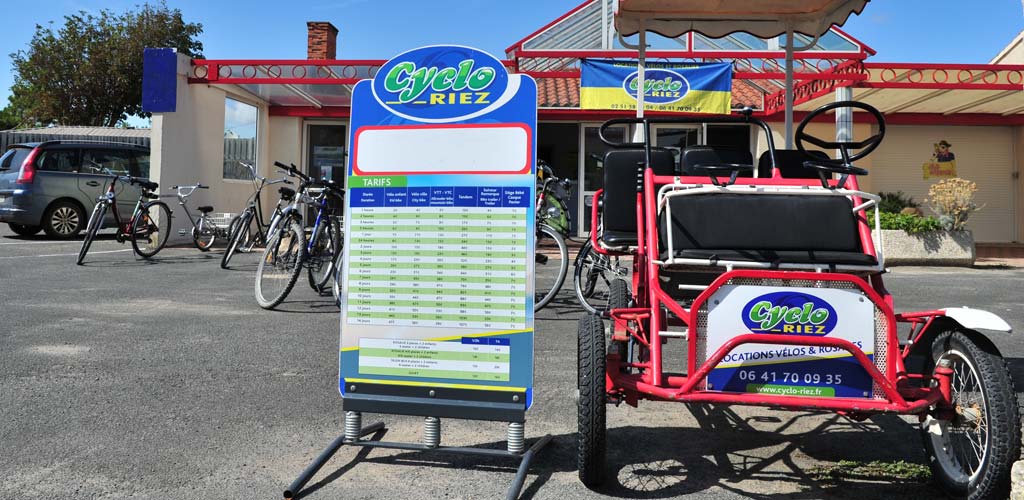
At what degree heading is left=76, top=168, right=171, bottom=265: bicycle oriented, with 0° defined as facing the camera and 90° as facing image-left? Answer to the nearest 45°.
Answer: approximately 45°

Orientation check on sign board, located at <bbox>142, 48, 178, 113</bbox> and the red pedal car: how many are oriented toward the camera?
2

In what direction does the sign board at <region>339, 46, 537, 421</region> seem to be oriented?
toward the camera

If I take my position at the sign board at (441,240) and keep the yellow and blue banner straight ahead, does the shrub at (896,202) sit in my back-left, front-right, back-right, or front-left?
front-right

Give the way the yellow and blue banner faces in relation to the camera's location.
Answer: facing the viewer

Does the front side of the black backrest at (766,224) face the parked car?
no

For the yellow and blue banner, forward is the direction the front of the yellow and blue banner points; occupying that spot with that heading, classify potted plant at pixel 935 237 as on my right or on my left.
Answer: on my left

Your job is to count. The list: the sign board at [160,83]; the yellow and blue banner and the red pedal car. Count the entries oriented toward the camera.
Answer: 3

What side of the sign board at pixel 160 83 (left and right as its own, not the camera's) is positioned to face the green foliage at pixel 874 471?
front

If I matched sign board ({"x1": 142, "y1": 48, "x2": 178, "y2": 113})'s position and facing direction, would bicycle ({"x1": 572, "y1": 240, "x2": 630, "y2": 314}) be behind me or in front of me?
in front

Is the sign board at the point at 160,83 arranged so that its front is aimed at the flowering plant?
no

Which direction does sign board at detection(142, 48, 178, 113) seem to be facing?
toward the camera
